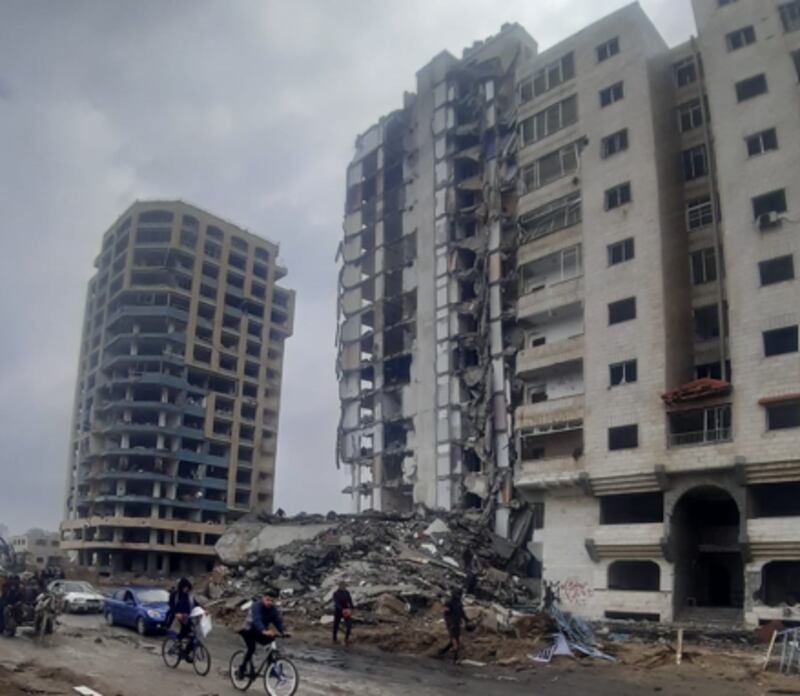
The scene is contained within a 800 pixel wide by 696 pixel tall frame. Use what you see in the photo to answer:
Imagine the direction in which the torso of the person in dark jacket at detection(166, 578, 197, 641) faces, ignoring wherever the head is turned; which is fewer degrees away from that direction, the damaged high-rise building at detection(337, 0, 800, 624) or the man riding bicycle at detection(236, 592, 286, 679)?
the man riding bicycle

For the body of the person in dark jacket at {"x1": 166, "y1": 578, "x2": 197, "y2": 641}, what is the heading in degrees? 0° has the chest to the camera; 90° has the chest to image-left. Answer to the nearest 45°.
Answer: approximately 315°
